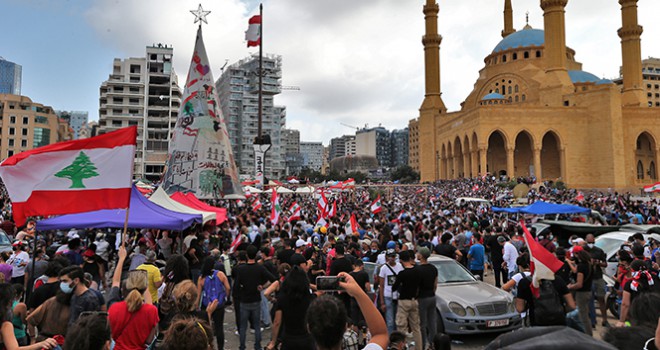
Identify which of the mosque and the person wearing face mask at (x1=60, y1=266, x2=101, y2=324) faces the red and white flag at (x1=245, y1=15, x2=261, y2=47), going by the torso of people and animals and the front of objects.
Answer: the mosque

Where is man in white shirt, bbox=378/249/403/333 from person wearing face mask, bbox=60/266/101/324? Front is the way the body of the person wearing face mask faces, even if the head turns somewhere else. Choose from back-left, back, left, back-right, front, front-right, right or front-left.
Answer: back

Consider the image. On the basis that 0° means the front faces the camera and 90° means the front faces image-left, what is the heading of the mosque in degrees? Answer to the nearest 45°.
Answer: approximately 45°

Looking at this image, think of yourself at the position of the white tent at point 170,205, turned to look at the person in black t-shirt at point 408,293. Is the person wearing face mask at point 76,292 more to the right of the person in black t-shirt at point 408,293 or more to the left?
right

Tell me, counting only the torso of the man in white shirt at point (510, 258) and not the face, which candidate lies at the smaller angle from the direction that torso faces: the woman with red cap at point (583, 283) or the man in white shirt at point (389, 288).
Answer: the man in white shirt

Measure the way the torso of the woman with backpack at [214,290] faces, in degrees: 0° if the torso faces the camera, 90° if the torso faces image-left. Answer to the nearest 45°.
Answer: approximately 180°

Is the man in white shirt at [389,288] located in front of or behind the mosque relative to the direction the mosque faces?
in front
